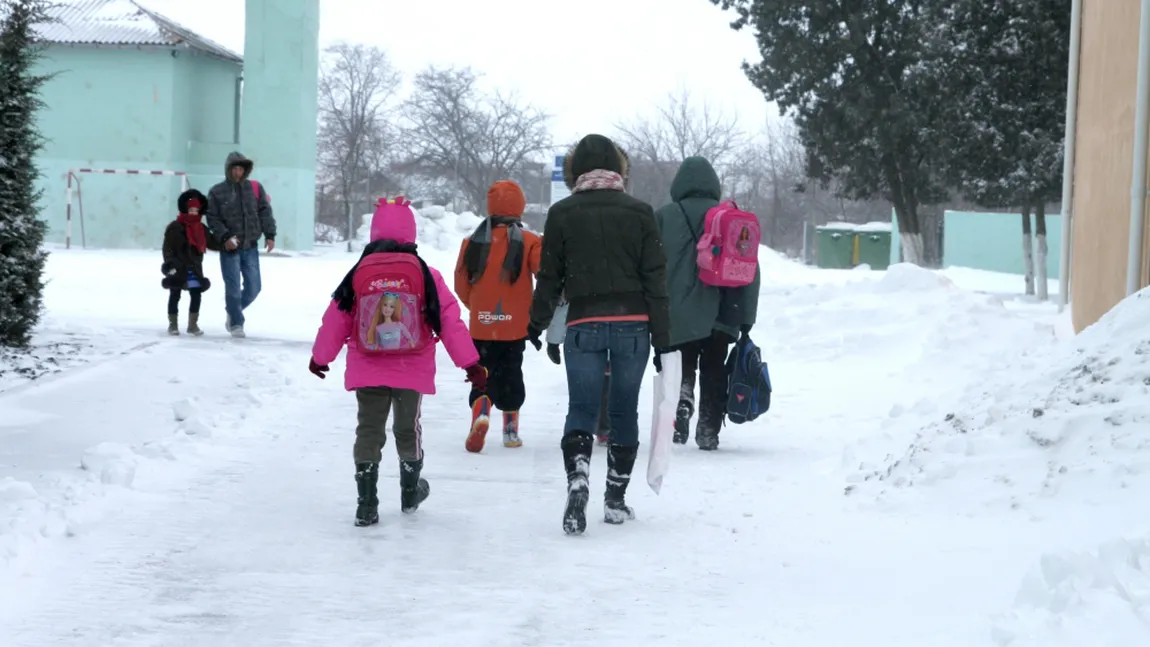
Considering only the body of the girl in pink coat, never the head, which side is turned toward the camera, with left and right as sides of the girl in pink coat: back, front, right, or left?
back

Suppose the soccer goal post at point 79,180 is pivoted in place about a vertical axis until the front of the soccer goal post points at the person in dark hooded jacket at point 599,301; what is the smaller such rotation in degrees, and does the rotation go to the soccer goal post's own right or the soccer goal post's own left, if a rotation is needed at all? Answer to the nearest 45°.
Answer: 0° — it already faces them

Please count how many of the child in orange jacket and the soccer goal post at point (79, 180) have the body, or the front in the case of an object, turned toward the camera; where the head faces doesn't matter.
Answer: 1

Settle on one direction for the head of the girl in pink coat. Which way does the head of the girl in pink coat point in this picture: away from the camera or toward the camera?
away from the camera

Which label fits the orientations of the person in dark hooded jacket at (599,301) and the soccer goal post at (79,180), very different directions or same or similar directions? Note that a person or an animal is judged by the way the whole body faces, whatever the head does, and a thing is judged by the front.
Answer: very different directions

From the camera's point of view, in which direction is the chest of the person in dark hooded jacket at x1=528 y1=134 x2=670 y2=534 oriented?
away from the camera

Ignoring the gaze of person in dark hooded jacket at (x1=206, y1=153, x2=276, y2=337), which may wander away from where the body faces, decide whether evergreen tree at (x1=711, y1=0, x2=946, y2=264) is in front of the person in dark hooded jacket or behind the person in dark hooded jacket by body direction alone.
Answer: behind

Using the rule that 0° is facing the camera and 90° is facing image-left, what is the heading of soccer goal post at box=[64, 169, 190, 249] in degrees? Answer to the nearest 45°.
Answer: approximately 0°

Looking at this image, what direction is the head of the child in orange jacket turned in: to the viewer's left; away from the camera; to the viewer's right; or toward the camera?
away from the camera

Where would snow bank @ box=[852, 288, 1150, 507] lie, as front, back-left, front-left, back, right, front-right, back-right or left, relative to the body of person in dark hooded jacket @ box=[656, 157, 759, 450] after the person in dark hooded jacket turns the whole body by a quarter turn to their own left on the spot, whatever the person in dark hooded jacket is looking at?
back-left

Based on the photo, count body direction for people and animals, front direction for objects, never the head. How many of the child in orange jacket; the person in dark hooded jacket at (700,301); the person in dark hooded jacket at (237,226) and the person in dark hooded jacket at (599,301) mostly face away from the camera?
3

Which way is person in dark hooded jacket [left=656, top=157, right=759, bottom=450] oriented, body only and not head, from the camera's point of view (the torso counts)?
away from the camera
